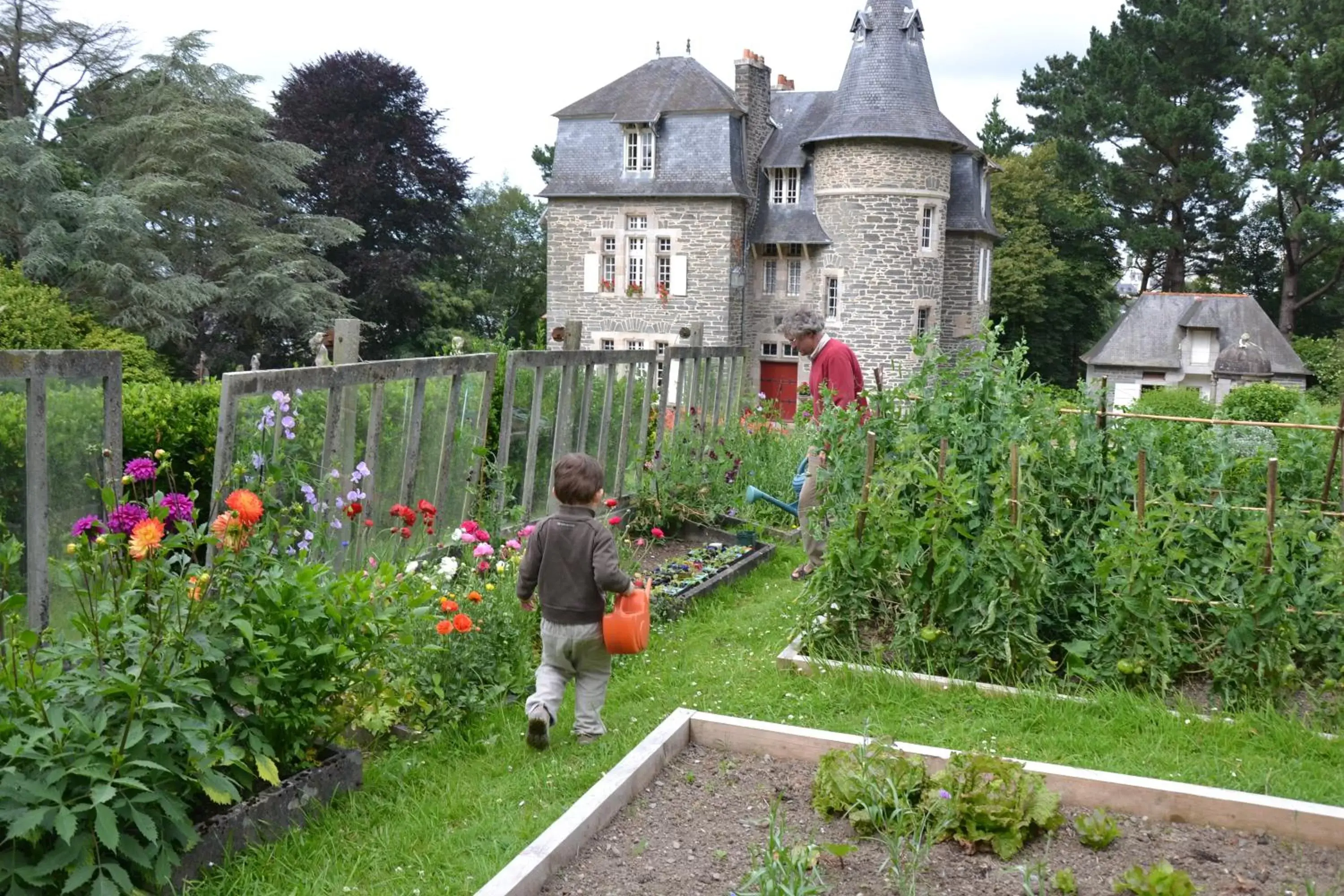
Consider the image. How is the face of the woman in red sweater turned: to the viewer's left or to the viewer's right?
to the viewer's left

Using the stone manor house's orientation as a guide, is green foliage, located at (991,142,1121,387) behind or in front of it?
behind

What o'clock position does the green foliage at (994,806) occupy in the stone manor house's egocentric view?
The green foliage is roughly at 12 o'clock from the stone manor house.

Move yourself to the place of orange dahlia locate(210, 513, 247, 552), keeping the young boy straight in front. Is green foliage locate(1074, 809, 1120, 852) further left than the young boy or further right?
right

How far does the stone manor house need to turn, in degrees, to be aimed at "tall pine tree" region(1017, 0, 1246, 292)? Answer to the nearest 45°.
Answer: approximately 135° to its left

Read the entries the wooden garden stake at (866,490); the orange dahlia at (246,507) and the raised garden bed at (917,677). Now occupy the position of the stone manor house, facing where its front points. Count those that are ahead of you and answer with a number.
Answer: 3

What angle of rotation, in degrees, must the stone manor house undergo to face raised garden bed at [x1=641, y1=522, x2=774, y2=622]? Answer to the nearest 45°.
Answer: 0° — it already faces it

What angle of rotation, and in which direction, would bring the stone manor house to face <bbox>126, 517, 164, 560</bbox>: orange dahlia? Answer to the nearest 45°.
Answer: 0° — it already faces it

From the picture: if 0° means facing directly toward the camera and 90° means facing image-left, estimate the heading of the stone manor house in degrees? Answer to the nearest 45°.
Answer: approximately 0°

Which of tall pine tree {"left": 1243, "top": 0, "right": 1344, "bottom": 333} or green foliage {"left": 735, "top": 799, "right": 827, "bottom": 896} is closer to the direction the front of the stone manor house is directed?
the green foliage
